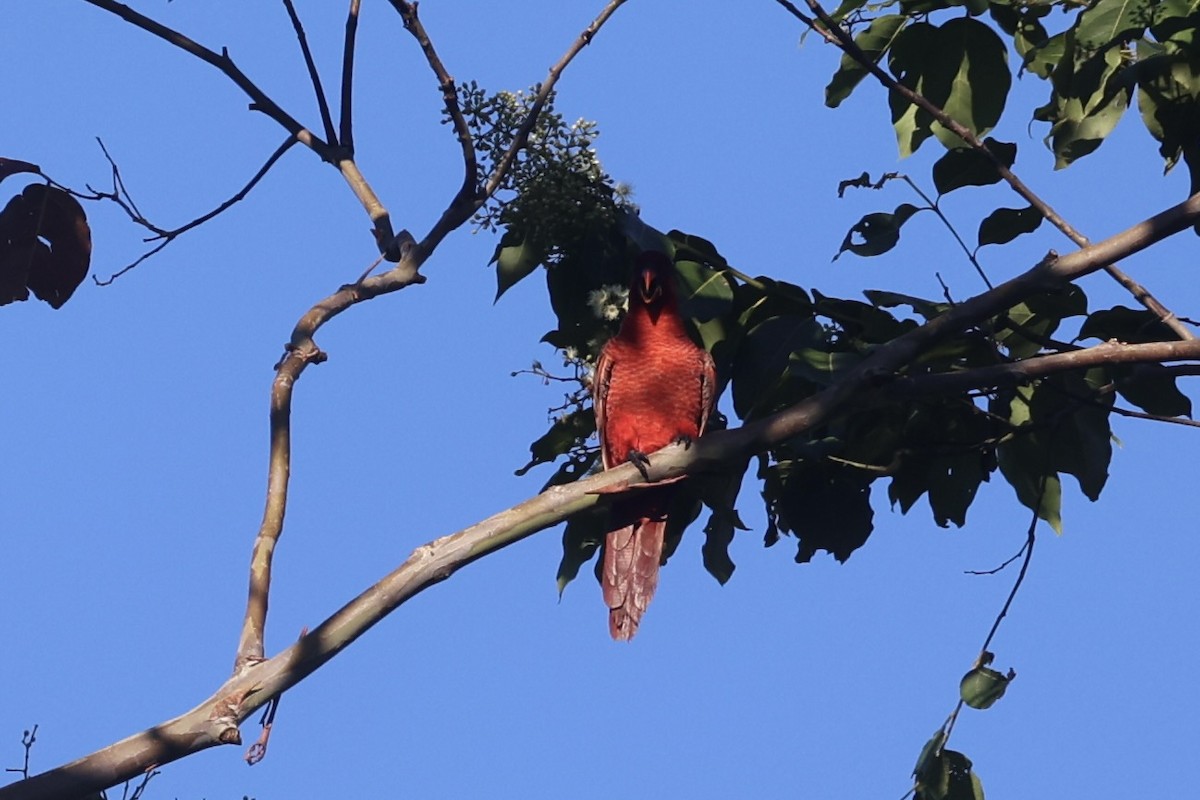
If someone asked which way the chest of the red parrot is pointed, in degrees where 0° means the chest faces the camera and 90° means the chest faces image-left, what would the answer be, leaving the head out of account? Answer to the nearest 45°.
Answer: approximately 0°
